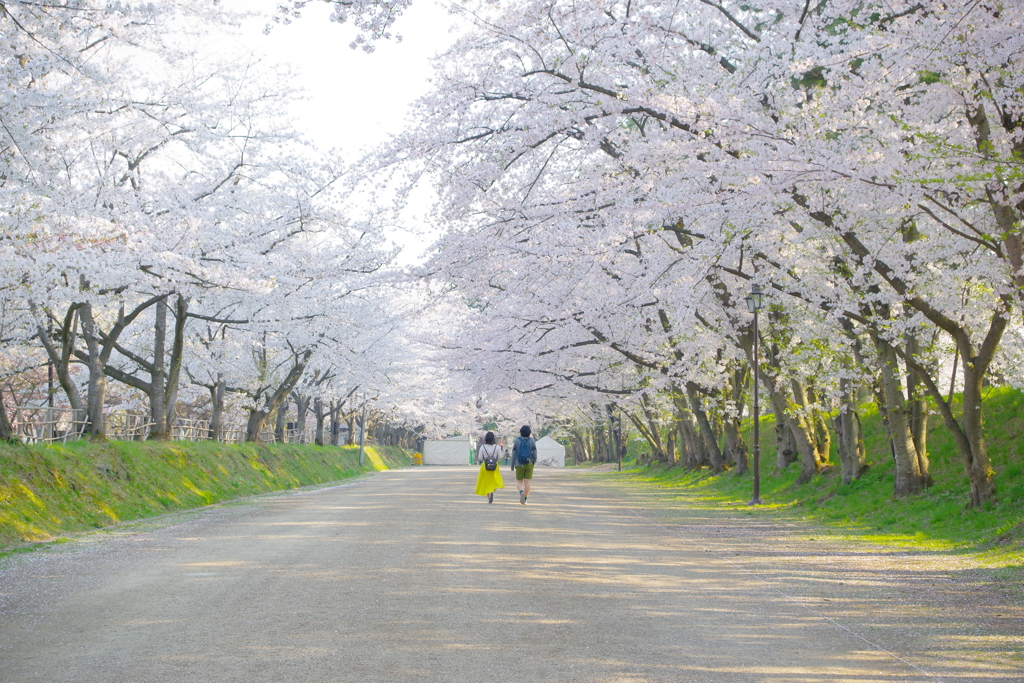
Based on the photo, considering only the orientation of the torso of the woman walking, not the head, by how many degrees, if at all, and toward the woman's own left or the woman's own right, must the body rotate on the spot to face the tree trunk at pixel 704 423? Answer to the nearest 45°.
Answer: approximately 45° to the woman's own right

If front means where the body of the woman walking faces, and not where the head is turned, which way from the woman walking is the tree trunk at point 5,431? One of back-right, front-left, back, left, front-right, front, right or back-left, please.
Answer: back-left

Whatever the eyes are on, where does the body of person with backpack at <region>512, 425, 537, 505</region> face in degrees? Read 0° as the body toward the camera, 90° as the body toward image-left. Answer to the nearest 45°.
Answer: approximately 180°

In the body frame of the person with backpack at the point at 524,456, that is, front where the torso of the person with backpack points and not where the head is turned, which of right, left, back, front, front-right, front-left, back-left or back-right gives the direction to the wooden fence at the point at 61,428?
left

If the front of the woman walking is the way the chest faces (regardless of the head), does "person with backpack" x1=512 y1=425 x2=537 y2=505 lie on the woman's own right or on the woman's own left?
on the woman's own right

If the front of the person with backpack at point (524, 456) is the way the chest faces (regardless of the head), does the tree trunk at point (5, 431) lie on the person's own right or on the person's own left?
on the person's own left

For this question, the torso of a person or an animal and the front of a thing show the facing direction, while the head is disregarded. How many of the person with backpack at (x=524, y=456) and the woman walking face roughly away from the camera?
2

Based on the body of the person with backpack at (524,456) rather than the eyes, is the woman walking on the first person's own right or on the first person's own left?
on the first person's own left

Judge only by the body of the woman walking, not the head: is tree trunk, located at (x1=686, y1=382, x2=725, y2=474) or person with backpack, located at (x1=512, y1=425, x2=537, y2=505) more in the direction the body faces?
the tree trunk

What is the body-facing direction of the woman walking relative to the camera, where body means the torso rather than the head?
away from the camera

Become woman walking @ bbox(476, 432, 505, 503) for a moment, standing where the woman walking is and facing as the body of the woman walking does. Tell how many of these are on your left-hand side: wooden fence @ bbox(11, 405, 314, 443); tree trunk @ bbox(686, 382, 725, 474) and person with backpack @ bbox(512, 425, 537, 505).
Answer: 1

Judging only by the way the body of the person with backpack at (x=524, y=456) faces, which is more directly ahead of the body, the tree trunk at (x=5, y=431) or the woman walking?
the woman walking
